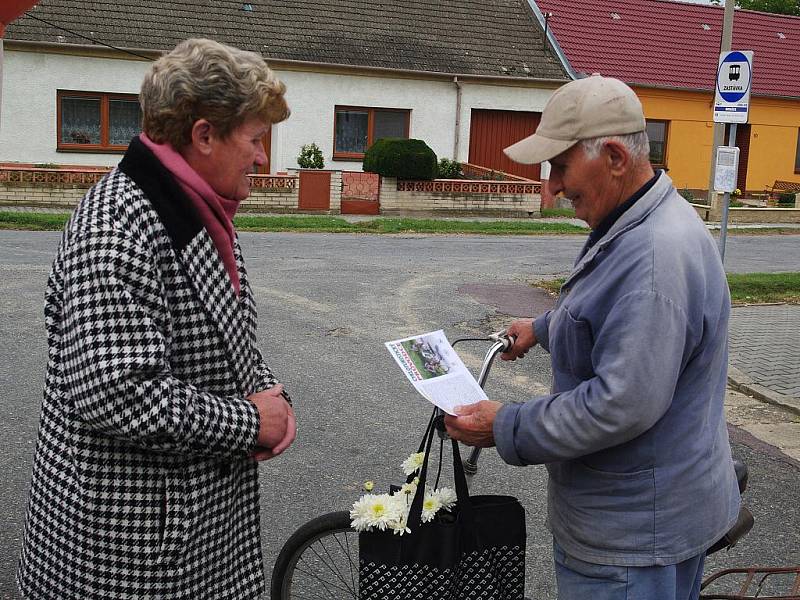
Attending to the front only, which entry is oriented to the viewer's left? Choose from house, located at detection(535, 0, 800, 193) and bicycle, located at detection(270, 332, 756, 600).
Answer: the bicycle

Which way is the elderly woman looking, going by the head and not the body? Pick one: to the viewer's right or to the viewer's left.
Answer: to the viewer's right

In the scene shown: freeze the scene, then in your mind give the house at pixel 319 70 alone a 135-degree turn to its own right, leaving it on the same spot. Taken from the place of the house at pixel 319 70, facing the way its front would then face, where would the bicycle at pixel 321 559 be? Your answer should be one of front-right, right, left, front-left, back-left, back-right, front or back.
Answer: back-left

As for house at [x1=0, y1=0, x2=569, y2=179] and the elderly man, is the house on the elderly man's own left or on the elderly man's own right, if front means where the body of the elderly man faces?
on the elderly man's own right

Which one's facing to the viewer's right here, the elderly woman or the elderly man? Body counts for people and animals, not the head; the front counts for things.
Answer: the elderly woman

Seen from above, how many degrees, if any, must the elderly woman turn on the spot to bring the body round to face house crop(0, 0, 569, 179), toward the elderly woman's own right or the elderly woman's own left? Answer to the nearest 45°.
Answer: approximately 90° to the elderly woman's own left

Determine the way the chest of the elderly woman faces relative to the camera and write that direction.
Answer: to the viewer's right

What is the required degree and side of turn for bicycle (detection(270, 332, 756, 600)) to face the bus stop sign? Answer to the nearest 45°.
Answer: approximately 90° to its right

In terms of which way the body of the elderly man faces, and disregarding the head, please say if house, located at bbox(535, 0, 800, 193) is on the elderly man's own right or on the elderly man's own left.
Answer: on the elderly man's own right

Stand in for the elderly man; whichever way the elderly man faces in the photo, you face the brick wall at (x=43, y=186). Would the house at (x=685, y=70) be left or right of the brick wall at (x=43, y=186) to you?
right

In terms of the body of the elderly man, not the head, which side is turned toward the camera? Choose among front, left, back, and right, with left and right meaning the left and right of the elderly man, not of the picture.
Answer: left

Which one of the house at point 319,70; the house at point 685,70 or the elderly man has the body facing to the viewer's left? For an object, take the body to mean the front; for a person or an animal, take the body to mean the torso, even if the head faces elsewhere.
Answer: the elderly man

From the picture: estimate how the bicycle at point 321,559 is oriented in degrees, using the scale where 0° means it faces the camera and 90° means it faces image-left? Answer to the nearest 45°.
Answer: approximately 90°

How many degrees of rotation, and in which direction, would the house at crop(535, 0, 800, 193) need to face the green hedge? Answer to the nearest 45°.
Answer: approximately 45° to its right

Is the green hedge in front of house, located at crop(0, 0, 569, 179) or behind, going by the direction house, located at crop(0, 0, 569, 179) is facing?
in front
